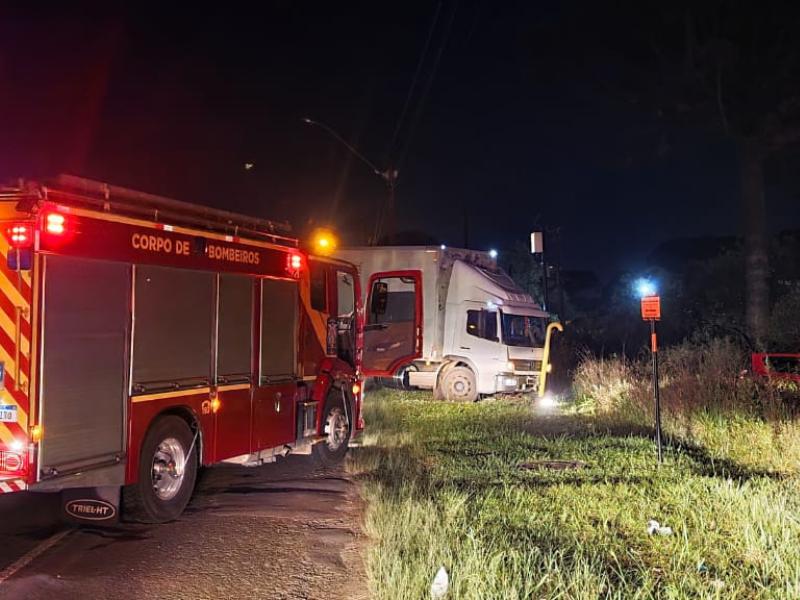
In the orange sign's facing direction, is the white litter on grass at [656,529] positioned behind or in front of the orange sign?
in front

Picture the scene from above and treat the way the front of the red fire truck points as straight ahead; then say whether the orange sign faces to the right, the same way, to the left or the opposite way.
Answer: the opposite way

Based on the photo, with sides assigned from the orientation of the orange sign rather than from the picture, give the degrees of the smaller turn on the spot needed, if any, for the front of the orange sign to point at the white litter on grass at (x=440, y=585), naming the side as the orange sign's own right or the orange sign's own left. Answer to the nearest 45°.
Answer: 0° — it already faces it

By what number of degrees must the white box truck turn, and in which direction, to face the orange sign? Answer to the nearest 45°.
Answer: approximately 45° to its right

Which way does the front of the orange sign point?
toward the camera

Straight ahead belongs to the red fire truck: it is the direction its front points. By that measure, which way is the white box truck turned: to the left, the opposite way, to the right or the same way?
to the right

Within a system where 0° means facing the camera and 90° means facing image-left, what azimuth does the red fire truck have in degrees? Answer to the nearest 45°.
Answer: approximately 225°

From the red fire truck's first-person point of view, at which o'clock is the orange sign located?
The orange sign is roughly at 1 o'clock from the red fire truck.

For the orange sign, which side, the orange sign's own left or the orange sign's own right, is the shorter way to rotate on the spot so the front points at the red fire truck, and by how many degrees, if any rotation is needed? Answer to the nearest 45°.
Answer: approximately 45° to the orange sign's own right

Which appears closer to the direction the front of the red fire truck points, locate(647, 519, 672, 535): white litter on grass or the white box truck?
the white box truck

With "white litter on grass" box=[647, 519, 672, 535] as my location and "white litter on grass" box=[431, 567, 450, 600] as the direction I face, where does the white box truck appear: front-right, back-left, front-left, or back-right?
back-right

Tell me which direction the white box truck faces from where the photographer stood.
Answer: facing the viewer and to the right of the viewer

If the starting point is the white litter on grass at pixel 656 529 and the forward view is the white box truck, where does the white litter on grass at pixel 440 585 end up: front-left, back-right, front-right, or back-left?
back-left

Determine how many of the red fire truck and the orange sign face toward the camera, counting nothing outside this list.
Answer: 1

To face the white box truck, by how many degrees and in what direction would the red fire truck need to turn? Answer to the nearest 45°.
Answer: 0° — it already faces it

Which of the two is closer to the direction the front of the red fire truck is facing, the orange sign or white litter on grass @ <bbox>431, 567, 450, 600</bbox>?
the orange sign
